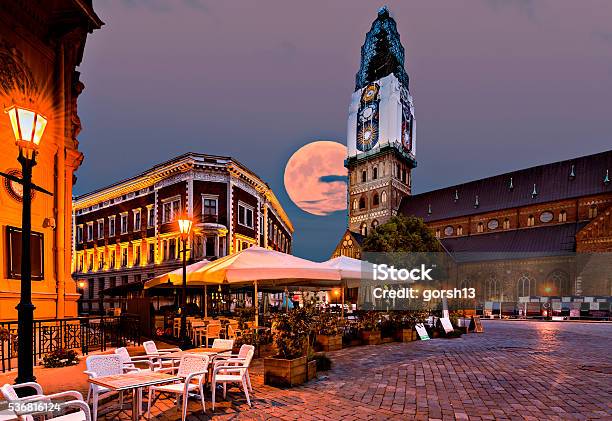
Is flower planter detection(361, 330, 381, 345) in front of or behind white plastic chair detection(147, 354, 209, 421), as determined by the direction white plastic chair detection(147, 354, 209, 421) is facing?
behind

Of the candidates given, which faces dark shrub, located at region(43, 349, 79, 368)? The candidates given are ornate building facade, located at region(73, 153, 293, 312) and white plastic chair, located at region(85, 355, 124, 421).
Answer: the ornate building facade

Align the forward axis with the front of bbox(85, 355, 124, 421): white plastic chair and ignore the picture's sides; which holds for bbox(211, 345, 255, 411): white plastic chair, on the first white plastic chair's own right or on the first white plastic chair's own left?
on the first white plastic chair's own left

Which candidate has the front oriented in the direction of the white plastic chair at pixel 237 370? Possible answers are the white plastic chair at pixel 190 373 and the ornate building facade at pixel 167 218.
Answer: the ornate building facade

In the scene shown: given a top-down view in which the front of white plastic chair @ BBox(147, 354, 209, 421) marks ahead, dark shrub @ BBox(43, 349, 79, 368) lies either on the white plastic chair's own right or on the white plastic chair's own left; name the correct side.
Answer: on the white plastic chair's own right
